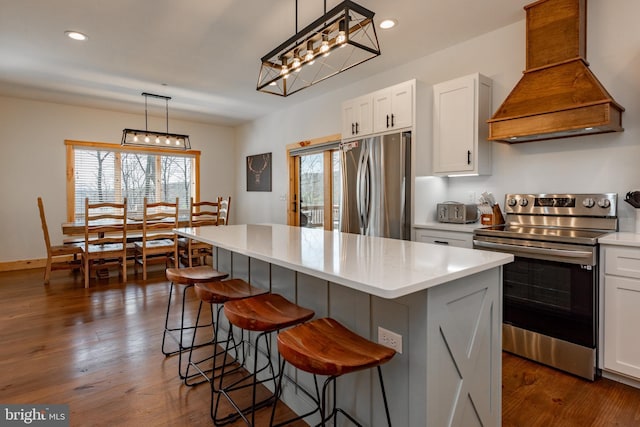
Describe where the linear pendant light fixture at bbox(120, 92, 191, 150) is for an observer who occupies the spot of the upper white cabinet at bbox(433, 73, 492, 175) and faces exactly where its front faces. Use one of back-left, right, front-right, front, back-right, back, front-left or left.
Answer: front-right

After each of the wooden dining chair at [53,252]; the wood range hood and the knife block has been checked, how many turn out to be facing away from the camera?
0

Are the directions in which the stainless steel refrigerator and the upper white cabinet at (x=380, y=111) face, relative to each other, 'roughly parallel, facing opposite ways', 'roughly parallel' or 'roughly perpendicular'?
roughly parallel

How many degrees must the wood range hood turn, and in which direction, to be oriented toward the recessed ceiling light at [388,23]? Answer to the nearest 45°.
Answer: approximately 45° to its right

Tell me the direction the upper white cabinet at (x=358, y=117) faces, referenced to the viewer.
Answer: facing the viewer and to the left of the viewer

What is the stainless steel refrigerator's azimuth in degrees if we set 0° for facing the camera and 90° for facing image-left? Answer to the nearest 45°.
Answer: approximately 45°

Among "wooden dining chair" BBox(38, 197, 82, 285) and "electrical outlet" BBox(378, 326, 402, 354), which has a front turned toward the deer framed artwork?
the wooden dining chair

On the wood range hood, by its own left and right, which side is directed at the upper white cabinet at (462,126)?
right

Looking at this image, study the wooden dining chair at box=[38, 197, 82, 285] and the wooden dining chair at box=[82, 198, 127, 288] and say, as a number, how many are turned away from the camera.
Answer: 1

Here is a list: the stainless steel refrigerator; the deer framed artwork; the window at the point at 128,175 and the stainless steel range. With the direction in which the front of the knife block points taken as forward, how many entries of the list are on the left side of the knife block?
1

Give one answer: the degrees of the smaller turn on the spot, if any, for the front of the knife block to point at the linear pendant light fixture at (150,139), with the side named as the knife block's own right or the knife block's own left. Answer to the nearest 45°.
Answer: approximately 45° to the knife block's own right

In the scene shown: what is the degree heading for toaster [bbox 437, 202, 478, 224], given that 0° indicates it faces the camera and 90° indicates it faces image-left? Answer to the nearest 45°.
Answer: approximately 45°

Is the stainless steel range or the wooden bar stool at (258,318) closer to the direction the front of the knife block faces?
the wooden bar stool

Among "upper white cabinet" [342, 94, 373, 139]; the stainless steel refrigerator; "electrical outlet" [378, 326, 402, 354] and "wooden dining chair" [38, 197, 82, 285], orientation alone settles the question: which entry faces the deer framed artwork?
the wooden dining chair

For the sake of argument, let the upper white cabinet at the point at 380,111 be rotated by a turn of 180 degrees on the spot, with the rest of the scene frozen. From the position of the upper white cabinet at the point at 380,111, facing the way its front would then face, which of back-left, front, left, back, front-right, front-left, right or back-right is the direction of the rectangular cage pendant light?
back-right

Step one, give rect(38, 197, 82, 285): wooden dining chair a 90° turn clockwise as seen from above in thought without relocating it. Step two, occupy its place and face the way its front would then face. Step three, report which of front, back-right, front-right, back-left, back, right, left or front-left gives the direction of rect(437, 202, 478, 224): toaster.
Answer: front-left
